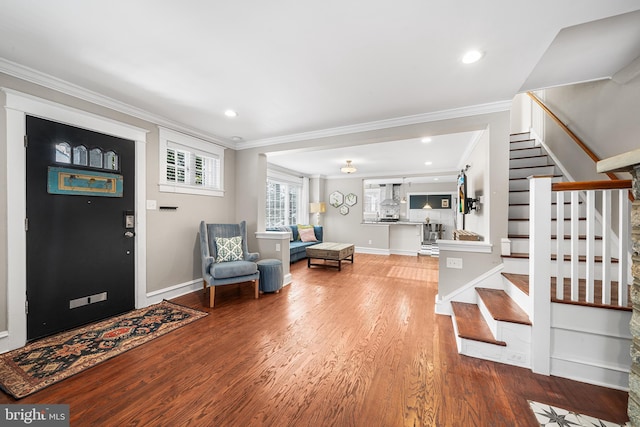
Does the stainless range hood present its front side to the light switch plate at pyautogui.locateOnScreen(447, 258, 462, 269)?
yes

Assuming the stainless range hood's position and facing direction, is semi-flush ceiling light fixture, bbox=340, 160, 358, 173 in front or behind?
in front

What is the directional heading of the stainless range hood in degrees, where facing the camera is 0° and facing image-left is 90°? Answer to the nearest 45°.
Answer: approximately 0°

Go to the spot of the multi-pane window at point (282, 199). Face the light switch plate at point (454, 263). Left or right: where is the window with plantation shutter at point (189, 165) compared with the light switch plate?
right

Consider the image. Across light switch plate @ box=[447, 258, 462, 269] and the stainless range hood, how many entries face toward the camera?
2

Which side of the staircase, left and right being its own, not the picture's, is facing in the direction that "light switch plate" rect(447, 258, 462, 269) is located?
right

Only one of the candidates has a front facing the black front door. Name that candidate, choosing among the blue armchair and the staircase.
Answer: the staircase

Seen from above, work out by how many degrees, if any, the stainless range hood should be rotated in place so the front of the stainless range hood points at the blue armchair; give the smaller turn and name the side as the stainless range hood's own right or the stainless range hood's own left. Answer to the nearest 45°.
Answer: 0° — it already faces it

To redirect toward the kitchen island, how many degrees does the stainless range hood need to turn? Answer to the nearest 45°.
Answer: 0° — it already faces it

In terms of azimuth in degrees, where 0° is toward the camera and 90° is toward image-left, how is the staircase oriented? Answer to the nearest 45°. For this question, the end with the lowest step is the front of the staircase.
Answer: approximately 45°

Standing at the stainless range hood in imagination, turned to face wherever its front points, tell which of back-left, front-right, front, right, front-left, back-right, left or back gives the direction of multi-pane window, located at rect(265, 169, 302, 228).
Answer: front-right
